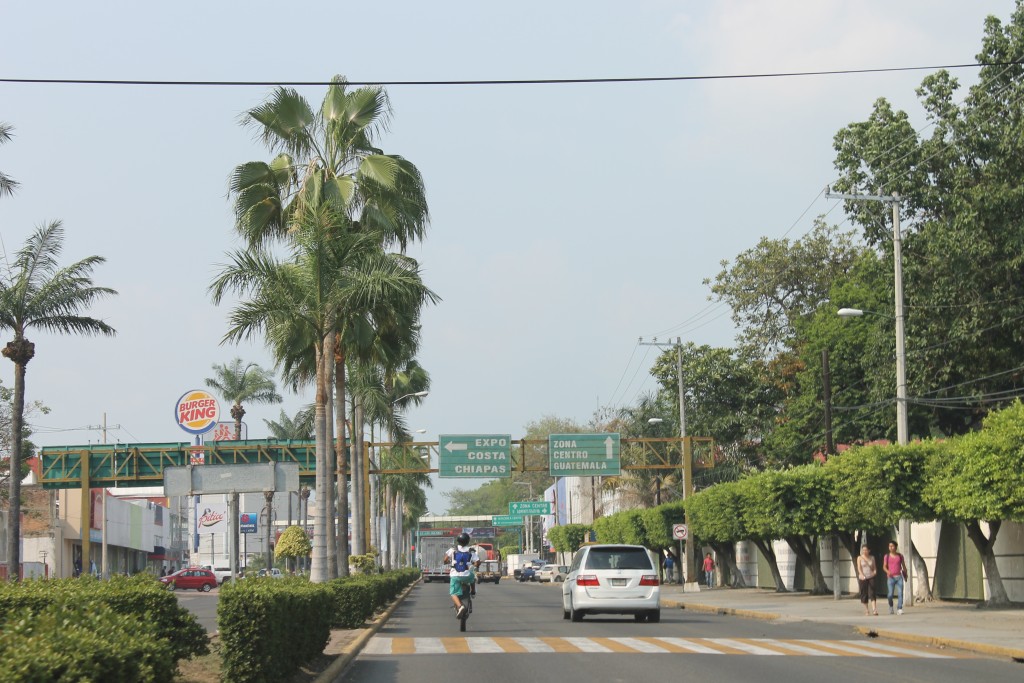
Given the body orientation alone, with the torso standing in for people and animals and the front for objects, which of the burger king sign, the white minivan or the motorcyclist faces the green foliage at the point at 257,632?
the burger king sign

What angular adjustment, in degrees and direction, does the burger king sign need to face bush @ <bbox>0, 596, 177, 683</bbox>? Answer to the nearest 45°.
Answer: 0° — it already faces it

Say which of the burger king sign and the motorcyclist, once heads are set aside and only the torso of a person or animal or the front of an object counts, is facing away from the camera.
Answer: the motorcyclist

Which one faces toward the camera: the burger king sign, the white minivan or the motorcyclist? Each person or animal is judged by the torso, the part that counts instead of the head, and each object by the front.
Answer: the burger king sign

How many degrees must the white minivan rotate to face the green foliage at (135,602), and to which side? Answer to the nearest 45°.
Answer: approximately 180°

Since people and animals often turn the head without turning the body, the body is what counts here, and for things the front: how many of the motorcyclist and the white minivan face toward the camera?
0

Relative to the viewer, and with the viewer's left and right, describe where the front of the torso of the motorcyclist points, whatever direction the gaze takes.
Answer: facing away from the viewer

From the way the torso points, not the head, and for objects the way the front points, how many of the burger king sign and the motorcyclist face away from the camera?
1

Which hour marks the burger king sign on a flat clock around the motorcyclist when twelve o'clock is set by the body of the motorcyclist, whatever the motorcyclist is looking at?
The burger king sign is roughly at 11 o'clock from the motorcyclist.

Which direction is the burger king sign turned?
toward the camera

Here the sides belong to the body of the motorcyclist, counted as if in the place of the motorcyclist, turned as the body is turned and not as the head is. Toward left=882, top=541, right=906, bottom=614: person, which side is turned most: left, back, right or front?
right

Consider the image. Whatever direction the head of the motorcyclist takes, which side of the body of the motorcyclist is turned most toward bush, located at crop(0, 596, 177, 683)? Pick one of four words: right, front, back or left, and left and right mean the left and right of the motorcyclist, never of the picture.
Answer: back

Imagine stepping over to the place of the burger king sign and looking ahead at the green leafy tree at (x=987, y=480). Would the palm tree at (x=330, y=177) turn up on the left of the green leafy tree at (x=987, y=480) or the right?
right

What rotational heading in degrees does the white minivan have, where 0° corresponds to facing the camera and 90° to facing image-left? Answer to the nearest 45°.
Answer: approximately 180°
